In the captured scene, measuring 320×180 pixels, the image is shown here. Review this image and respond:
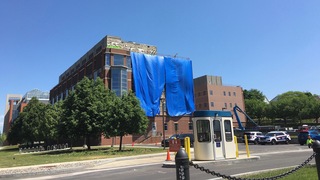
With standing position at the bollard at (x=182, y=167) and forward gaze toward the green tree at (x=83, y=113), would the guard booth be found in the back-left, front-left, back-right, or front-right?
front-right

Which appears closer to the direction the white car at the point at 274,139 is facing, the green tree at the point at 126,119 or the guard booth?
the green tree

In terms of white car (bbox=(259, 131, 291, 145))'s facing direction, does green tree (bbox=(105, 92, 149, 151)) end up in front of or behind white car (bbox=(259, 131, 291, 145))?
in front

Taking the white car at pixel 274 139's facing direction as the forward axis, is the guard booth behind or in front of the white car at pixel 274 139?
in front

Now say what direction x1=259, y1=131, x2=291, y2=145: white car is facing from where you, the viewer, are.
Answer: facing the viewer and to the left of the viewer

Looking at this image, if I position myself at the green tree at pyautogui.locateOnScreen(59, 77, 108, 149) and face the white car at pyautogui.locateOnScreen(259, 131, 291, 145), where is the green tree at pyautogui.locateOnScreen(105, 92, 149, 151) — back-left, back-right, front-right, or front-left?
front-right

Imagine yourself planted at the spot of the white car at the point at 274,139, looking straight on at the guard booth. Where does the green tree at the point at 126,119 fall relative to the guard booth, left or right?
right

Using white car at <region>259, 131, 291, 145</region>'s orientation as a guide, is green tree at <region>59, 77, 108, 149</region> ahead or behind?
ahead

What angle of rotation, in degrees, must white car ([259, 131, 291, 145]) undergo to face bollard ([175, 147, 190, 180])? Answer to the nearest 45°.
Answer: approximately 45° to its left
